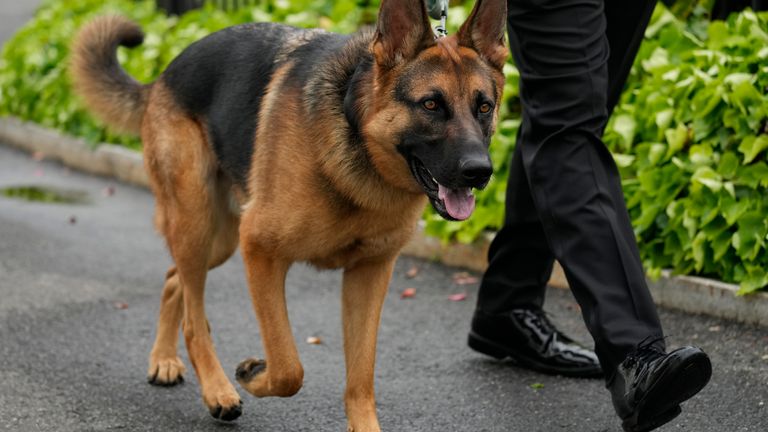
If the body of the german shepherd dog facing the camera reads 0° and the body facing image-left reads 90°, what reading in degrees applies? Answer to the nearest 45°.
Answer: approximately 315°

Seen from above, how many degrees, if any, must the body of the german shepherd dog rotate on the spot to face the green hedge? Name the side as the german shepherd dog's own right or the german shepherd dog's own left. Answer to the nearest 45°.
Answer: approximately 90° to the german shepherd dog's own left

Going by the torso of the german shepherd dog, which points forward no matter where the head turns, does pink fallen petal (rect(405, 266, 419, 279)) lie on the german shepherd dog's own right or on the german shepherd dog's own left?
on the german shepherd dog's own left

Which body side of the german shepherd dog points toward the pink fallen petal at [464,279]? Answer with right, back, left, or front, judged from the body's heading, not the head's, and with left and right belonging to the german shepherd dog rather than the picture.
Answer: left
